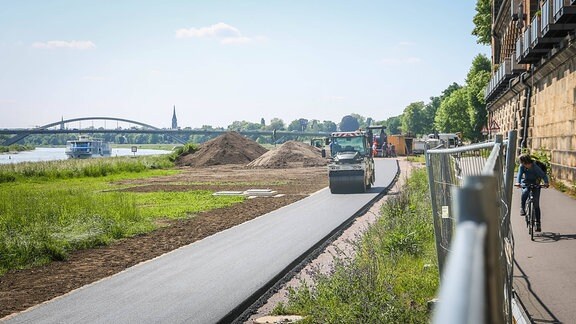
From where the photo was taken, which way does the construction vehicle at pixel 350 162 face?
toward the camera

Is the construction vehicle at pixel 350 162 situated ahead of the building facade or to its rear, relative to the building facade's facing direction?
ahead

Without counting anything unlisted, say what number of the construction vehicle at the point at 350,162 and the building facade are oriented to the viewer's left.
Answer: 1

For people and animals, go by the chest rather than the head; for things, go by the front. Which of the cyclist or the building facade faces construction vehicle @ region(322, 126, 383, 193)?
the building facade

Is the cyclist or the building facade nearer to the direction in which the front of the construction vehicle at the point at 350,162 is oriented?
the cyclist

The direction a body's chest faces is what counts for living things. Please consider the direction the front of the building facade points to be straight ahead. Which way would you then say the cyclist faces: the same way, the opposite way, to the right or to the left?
to the left

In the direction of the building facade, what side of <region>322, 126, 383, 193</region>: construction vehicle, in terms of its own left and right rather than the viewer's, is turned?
left

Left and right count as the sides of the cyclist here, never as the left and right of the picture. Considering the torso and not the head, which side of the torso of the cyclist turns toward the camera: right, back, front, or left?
front

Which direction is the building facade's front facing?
to the viewer's left

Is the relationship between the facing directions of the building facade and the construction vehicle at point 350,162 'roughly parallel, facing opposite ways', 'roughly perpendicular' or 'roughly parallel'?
roughly perpendicular

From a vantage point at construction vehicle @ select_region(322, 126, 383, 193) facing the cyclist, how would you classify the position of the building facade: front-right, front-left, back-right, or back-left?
front-left
